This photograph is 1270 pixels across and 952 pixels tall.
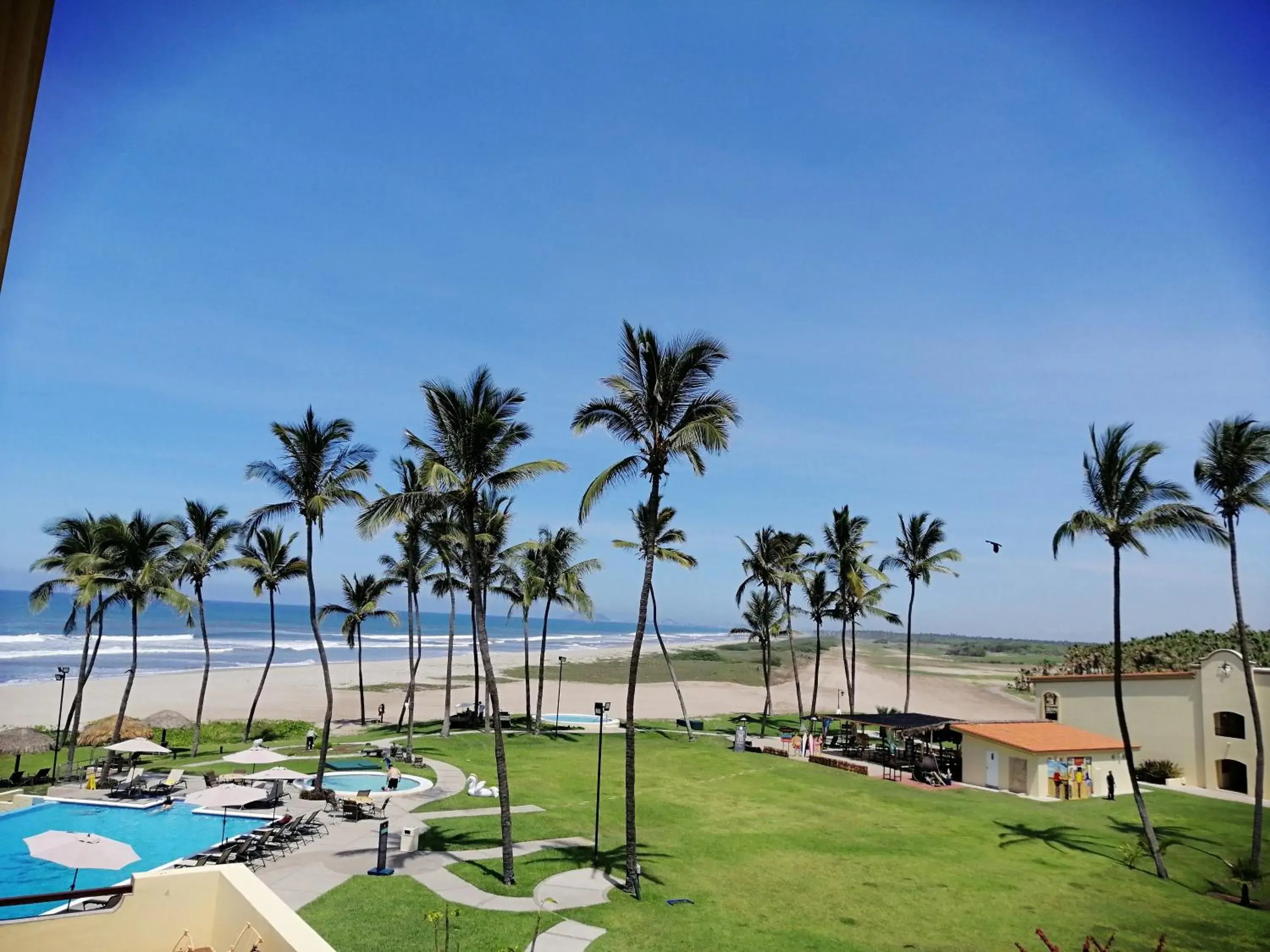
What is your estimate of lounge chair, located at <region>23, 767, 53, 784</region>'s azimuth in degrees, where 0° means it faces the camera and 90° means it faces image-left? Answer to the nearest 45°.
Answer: approximately 45°

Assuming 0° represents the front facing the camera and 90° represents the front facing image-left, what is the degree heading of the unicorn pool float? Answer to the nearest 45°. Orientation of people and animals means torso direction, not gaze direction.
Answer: approximately 90°

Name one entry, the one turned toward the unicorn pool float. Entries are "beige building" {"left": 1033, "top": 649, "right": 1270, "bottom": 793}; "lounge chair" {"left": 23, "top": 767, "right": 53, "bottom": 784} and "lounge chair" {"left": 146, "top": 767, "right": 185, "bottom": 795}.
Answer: the beige building

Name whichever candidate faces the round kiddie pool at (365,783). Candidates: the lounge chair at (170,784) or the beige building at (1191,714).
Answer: the beige building

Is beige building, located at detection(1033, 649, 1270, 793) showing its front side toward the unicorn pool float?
yes

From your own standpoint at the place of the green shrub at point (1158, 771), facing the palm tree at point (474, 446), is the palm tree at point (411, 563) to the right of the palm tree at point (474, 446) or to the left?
right

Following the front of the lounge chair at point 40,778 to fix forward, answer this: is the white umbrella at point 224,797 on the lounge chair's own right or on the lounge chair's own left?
on the lounge chair's own left

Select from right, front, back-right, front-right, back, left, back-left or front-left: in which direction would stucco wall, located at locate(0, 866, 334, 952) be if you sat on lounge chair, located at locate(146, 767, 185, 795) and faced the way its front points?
front-left

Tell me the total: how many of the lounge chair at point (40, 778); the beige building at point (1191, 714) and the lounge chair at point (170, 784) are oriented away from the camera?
0

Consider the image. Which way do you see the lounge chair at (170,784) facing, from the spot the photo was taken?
facing the viewer and to the left of the viewer

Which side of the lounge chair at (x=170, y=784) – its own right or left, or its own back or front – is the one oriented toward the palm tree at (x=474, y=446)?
left

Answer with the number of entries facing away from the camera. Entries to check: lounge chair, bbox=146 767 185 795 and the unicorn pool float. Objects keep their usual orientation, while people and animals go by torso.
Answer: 0

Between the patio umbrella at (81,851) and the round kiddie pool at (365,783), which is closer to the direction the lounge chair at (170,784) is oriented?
the patio umbrella

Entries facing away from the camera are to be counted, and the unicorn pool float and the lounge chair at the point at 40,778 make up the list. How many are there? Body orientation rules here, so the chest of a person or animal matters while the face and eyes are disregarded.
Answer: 0
